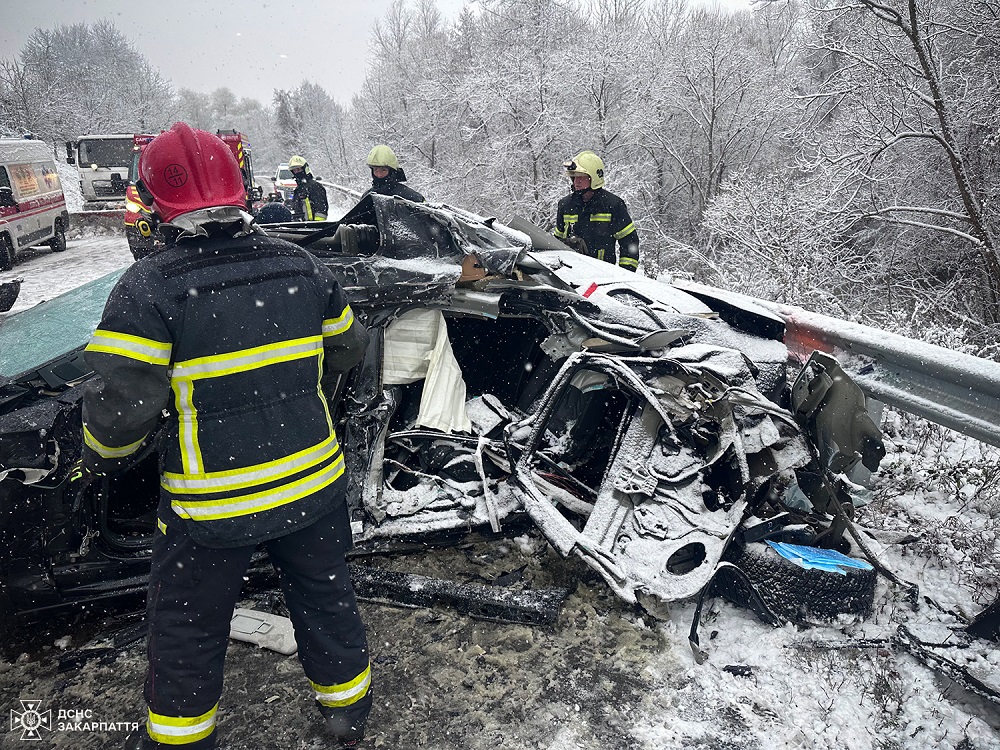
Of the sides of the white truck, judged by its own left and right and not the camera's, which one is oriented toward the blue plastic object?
front

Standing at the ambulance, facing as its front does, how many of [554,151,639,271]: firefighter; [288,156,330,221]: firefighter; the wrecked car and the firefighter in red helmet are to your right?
0

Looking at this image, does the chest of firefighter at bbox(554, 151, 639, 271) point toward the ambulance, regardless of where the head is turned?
no

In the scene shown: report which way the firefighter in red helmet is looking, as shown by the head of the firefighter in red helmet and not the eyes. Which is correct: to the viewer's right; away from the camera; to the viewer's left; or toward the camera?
away from the camera

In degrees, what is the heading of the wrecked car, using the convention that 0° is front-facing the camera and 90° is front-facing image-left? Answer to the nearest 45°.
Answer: approximately 90°

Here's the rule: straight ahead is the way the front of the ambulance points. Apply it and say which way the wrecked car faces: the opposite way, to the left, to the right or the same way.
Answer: to the right

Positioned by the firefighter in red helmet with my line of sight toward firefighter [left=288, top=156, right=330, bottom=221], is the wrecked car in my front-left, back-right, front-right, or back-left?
front-right

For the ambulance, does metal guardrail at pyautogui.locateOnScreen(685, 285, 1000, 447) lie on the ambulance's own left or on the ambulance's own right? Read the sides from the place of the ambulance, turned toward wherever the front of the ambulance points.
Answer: on the ambulance's own left

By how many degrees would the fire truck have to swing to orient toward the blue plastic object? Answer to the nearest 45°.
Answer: approximately 45° to its left

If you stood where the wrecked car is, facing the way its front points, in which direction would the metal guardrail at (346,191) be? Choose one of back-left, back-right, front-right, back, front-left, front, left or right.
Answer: right

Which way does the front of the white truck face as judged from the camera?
facing the viewer

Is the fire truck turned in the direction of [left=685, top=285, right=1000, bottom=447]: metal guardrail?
no

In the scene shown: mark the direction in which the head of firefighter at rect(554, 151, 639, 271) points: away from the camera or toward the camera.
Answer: toward the camera

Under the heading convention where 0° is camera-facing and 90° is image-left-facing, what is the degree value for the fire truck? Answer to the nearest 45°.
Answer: approximately 45°

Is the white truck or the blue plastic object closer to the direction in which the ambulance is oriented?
the blue plastic object
